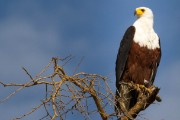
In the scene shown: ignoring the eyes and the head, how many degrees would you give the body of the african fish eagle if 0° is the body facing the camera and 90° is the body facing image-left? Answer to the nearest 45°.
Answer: approximately 315°
